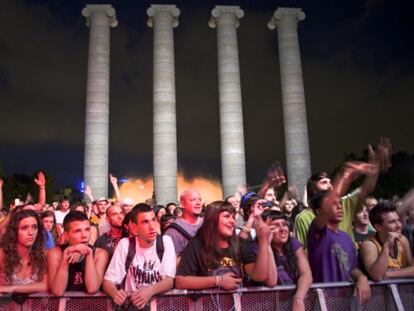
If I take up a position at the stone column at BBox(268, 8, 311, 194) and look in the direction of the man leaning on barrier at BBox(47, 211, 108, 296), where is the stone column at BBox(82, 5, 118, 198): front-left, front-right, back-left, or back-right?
front-right

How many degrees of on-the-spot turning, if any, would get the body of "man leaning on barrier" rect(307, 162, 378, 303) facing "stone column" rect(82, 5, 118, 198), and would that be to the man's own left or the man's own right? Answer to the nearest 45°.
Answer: approximately 180°

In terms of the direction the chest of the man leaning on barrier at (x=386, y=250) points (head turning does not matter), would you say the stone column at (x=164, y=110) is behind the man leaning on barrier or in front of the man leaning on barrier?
behind

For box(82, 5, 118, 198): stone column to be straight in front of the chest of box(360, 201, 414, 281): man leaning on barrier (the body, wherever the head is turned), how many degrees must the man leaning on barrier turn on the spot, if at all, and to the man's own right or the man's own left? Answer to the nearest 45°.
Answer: approximately 180°

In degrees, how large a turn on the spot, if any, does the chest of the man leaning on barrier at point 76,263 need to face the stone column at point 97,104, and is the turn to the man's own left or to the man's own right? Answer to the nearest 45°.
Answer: approximately 180°

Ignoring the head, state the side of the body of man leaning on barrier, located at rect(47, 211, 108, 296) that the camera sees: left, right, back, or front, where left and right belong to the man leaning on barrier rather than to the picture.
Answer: front

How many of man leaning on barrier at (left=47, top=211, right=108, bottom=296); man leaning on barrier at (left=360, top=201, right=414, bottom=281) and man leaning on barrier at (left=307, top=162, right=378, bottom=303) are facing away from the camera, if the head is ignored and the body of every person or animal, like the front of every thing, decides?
0

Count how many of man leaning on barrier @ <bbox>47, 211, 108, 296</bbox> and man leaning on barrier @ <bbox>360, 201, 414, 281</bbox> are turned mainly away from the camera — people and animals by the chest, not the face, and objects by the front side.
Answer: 0

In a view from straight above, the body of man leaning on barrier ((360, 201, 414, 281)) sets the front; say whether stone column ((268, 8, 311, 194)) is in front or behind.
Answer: behind

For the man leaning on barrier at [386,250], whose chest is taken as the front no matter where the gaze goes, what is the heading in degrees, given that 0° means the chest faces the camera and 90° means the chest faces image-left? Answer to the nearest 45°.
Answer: approximately 315°
